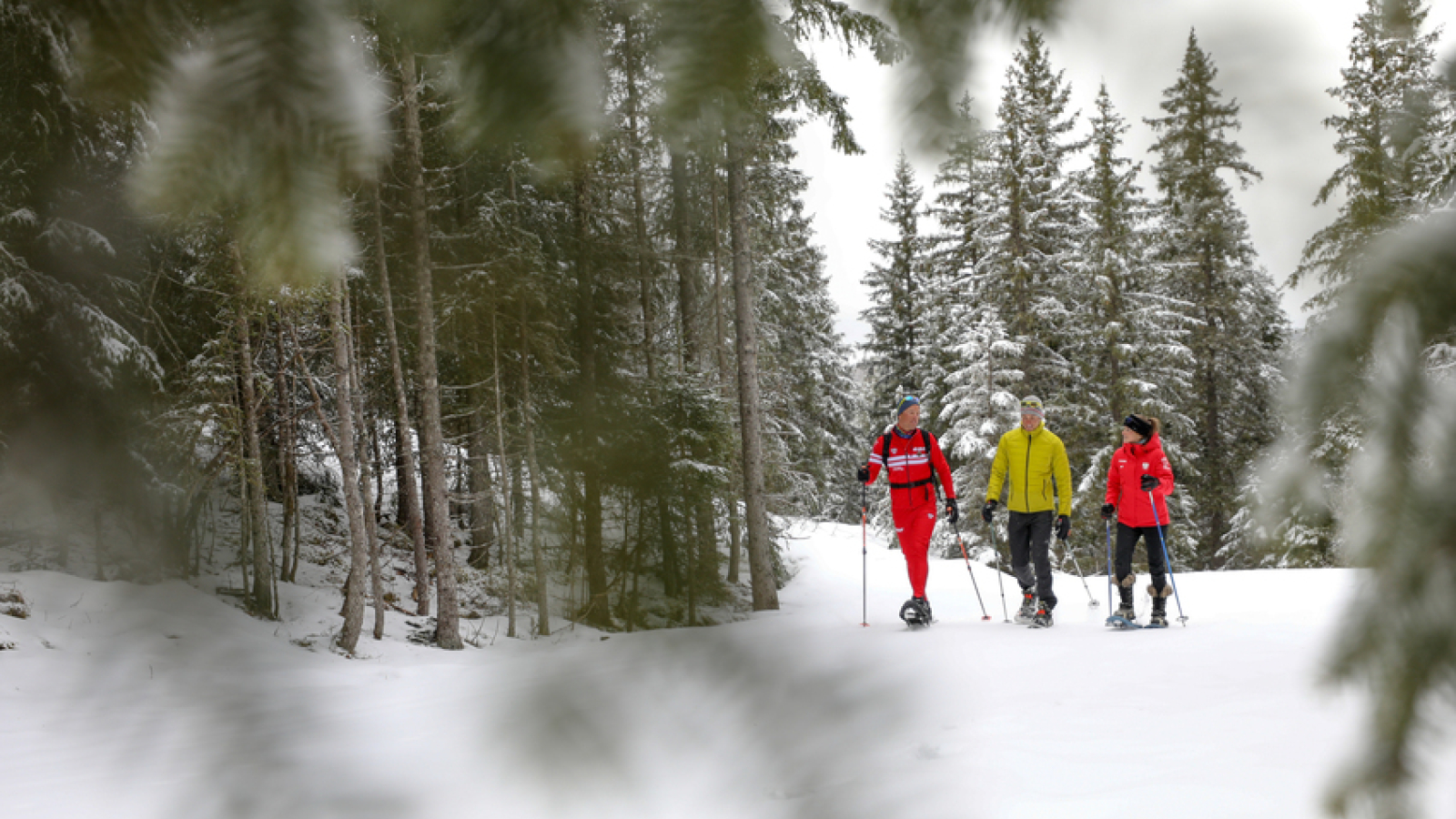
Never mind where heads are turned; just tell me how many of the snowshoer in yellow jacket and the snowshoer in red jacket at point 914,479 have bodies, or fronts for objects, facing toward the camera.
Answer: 2

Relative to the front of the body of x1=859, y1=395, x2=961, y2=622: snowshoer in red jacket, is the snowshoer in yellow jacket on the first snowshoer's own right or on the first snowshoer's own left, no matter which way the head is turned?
on the first snowshoer's own left

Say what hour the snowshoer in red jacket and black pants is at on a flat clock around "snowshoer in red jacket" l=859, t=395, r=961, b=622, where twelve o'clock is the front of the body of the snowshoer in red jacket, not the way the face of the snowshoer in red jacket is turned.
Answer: The snowshoer in red jacket and black pants is roughly at 9 o'clock from the snowshoer in red jacket.

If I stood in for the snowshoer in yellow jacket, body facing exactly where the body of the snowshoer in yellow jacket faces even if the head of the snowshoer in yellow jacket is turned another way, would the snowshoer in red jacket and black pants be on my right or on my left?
on my left

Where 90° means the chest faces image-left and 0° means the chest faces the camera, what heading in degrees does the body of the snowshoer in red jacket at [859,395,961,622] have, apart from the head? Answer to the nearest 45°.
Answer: approximately 0°

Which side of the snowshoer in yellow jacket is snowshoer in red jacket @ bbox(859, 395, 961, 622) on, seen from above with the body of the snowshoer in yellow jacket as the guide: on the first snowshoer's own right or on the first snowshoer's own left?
on the first snowshoer's own right
